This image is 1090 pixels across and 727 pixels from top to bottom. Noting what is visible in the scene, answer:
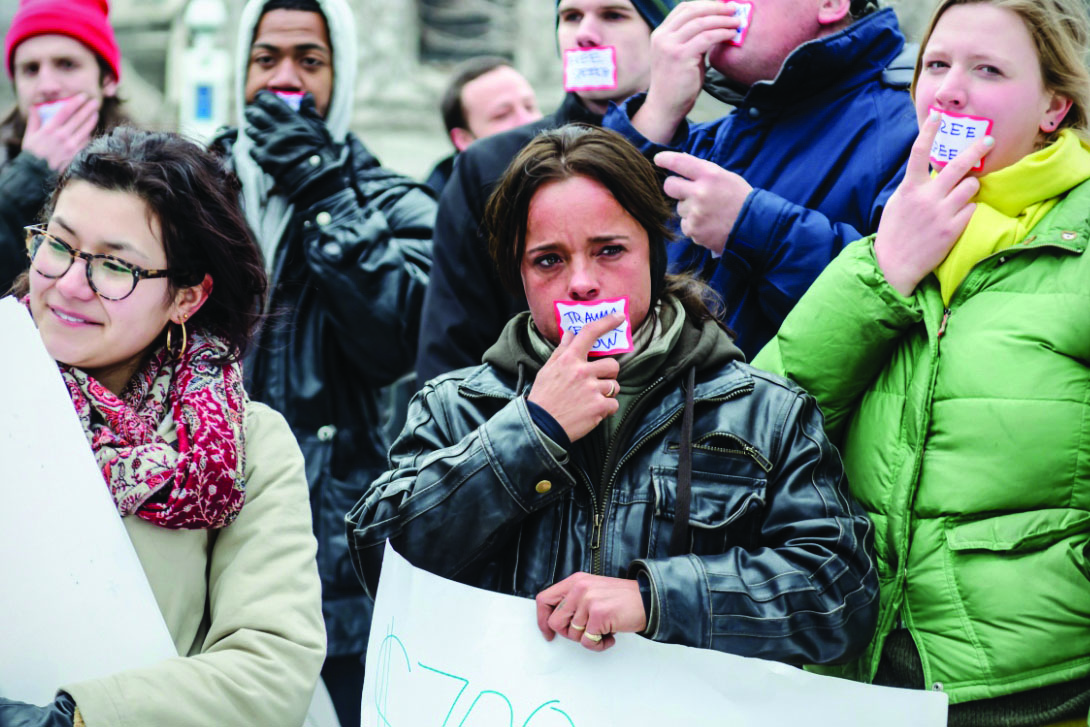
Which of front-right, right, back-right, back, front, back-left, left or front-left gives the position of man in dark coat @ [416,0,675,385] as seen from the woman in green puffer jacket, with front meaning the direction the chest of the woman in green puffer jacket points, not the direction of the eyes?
right

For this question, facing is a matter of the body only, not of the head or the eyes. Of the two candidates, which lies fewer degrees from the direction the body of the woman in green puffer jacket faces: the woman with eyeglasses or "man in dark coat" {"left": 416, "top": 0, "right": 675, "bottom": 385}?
the woman with eyeglasses

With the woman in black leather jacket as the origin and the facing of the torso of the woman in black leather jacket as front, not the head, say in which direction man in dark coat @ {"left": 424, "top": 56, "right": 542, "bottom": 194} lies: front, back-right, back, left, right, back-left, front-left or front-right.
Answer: back

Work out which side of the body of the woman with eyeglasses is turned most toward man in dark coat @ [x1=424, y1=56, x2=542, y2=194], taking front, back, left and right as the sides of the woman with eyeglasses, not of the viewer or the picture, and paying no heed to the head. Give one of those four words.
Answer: back

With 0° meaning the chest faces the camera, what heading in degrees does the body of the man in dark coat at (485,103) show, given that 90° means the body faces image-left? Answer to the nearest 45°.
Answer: approximately 315°

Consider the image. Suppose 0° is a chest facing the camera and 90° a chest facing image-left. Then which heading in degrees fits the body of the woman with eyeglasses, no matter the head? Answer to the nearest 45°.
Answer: approximately 45°

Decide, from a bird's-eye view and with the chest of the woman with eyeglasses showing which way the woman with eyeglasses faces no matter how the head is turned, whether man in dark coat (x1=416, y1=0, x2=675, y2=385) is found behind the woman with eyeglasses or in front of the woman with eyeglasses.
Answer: behind

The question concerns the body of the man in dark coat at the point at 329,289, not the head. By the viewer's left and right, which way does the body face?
facing the viewer

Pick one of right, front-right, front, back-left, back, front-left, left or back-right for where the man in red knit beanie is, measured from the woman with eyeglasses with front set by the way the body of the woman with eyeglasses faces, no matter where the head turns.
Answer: back-right

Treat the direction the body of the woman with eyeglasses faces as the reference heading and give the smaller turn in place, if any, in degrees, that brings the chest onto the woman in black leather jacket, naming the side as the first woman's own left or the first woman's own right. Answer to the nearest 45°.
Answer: approximately 90° to the first woman's own left

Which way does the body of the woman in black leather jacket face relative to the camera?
toward the camera

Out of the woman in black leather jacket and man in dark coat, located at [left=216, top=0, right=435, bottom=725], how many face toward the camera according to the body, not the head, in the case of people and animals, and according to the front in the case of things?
2

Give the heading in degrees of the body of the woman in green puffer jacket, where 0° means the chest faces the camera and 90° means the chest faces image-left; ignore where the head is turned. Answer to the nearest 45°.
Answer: approximately 45°
